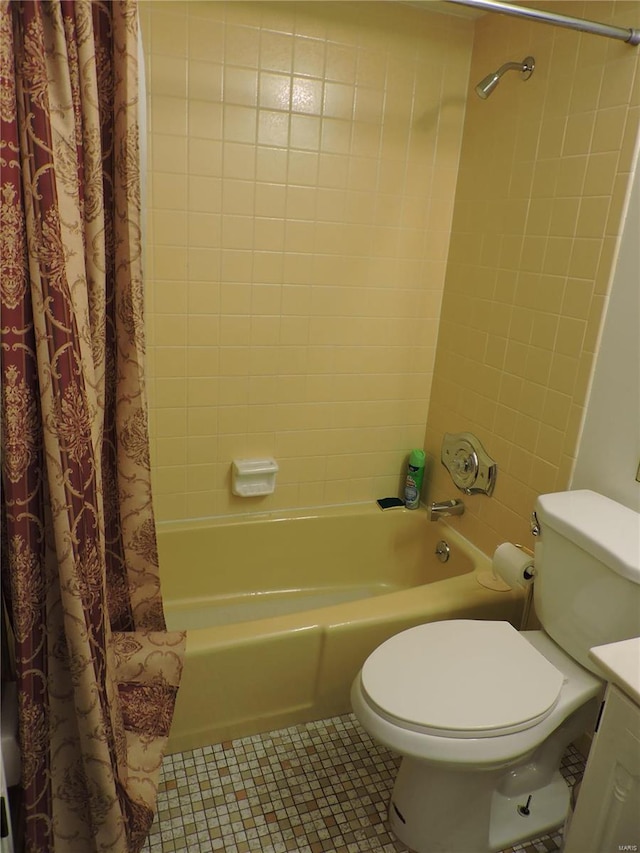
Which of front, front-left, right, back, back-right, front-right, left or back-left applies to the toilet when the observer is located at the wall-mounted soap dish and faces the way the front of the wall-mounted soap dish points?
front-left

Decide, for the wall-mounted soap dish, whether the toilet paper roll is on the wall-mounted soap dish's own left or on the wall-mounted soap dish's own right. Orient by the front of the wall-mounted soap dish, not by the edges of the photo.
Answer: on the wall-mounted soap dish's own left

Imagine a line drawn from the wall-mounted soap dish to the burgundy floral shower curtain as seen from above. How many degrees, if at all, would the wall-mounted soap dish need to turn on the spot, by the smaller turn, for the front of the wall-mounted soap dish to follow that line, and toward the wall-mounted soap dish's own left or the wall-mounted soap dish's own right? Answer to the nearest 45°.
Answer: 0° — it already faces it

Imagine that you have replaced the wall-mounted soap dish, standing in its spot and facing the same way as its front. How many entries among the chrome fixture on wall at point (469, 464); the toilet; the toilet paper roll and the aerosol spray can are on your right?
0

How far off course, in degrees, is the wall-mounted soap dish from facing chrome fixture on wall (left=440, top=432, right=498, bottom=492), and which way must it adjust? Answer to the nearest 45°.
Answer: approximately 90° to its left

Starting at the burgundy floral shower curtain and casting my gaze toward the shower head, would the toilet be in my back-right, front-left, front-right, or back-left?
front-right

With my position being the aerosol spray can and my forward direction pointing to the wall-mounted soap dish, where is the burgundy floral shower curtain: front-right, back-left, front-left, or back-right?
front-left

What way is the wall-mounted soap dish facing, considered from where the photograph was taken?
facing the viewer

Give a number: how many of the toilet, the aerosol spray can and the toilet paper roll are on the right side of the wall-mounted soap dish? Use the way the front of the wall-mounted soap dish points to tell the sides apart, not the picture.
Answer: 0

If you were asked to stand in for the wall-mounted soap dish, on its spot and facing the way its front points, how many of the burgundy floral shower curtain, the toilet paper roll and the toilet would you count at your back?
0

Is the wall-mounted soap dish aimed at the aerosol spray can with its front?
no
